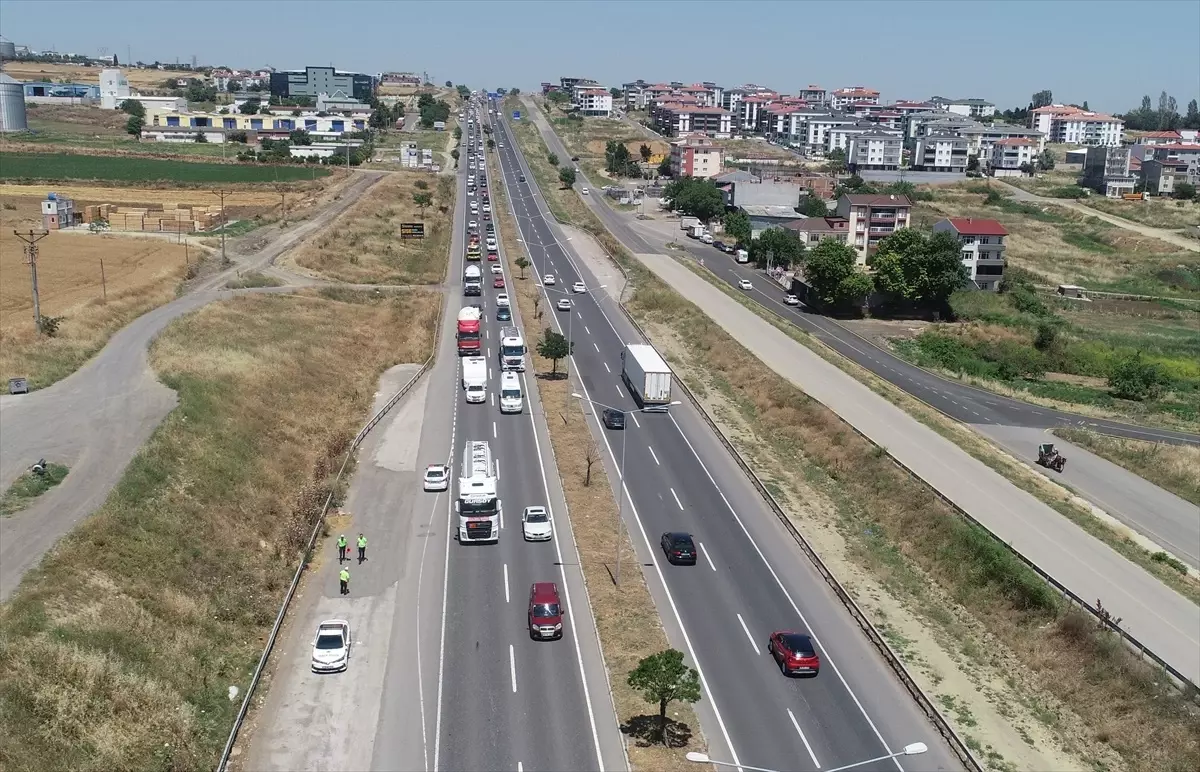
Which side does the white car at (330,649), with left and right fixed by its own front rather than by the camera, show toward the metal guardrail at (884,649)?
left

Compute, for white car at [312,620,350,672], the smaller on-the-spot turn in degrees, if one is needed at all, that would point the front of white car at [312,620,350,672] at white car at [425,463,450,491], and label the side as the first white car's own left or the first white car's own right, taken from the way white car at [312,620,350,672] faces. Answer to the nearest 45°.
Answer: approximately 180°

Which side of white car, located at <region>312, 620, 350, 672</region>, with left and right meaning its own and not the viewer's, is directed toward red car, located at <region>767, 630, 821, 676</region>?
left

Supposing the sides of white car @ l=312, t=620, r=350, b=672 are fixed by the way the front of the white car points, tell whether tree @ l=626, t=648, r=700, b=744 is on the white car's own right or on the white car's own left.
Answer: on the white car's own left

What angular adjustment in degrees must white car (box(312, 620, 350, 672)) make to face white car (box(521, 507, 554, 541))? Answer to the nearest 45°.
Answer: approximately 135° to its left

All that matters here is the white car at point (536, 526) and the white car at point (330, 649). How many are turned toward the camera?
2

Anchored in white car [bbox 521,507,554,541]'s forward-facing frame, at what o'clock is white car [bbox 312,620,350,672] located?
white car [bbox 312,620,350,672] is roughly at 1 o'clock from white car [bbox 521,507,554,541].

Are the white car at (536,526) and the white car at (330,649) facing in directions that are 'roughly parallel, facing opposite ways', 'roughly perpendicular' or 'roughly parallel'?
roughly parallel

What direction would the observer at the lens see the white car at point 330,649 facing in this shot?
facing the viewer

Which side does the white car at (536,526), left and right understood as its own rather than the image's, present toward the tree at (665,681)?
front

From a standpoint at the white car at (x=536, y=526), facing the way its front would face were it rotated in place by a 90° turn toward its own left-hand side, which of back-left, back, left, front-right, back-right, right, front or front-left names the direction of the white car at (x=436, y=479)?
back-left
